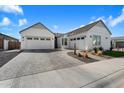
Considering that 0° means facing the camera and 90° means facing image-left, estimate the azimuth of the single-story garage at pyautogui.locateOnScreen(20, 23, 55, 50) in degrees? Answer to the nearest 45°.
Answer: approximately 0°
